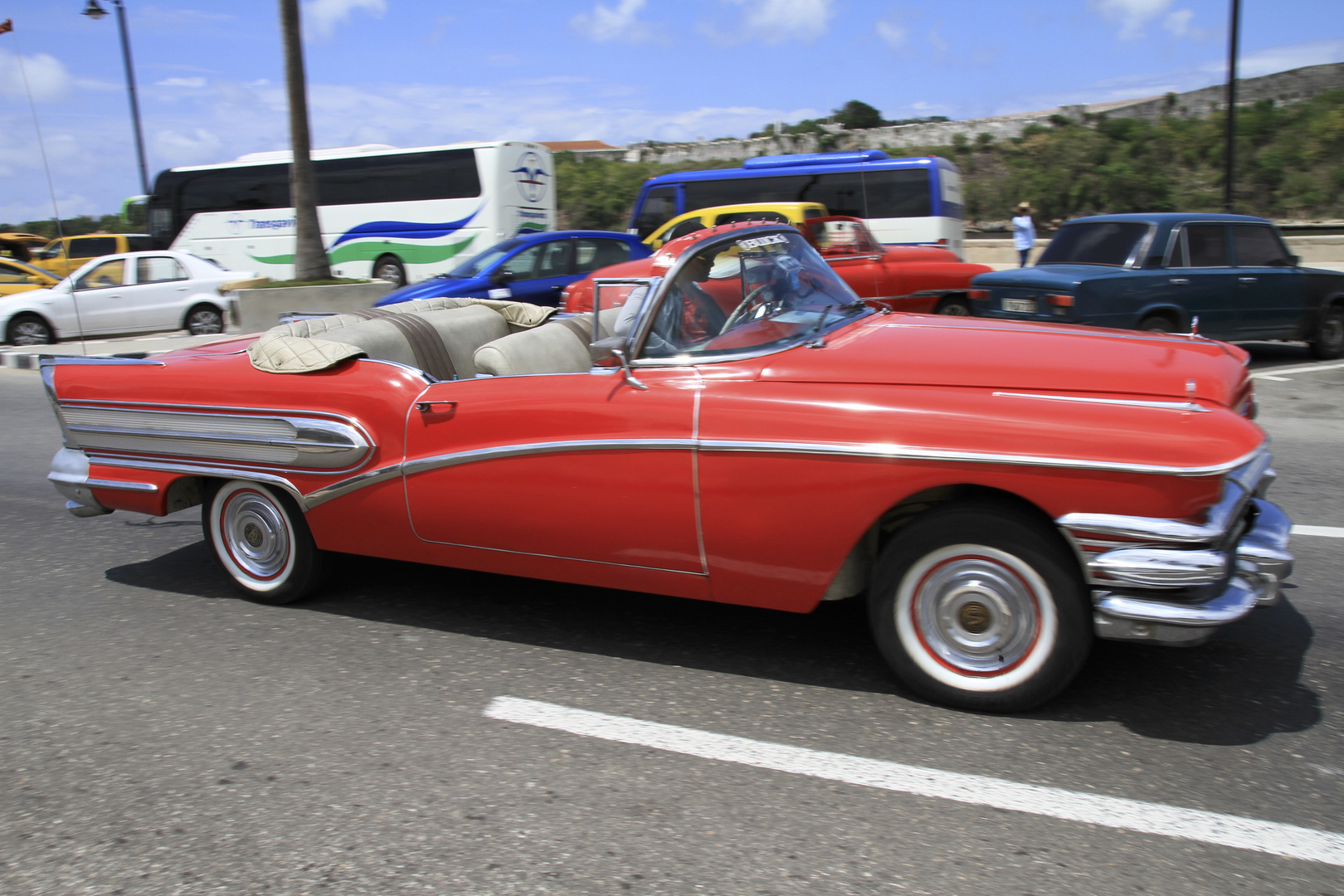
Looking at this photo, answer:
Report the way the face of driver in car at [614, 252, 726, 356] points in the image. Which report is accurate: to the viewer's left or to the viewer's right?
to the viewer's right

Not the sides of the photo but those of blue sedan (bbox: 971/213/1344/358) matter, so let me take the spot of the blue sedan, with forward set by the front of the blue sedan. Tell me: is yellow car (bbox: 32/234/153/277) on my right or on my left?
on my left

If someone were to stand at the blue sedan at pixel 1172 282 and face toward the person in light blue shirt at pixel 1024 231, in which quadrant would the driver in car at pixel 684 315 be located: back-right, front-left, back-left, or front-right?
back-left

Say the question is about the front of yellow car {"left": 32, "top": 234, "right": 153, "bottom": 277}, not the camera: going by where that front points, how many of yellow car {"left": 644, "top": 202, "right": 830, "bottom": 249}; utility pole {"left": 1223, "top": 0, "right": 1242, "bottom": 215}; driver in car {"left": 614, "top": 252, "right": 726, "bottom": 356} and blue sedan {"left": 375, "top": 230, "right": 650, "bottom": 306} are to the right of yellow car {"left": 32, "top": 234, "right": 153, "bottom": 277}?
0

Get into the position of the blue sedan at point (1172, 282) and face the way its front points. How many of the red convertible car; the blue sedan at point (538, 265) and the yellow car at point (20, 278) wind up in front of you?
0

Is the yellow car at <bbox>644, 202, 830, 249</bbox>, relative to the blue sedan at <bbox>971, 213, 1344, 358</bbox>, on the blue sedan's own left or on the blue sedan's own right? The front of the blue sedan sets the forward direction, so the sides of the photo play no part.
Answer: on the blue sedan's own left

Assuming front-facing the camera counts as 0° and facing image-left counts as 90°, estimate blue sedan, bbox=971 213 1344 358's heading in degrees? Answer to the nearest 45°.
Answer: approximately 225°

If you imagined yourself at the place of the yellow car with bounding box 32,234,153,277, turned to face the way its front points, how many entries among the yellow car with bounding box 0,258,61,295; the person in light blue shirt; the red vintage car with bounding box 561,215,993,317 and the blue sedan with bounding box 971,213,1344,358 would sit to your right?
0

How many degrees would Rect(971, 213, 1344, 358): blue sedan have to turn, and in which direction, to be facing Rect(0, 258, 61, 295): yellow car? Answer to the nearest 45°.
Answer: approximately 135° to its left

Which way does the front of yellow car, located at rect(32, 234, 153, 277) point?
to the viewer's left

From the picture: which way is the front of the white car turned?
to the viewer's left

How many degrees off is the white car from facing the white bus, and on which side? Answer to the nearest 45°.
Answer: approximately 135° to its right

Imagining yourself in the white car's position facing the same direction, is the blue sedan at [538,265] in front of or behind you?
behind

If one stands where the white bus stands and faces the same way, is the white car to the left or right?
on its left

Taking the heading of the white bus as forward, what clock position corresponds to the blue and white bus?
The blue and white bus is roughly at 6 o'clock from the white bus.
